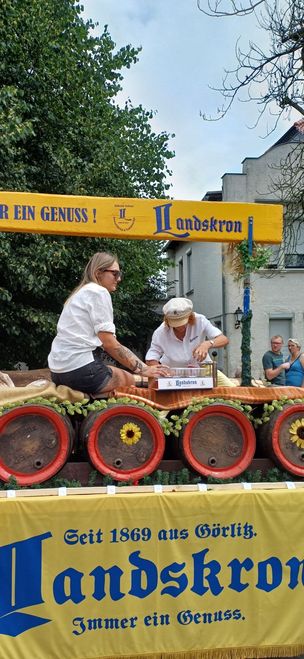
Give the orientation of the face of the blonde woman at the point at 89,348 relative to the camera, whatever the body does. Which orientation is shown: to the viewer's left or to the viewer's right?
to the viewer's right

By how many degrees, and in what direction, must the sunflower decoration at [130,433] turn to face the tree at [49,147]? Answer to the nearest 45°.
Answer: approximately 180°

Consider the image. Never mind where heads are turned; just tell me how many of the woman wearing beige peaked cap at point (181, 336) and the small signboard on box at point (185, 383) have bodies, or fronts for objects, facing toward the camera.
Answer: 2

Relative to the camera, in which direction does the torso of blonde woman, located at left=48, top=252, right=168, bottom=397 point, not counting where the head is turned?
to the viewer's right

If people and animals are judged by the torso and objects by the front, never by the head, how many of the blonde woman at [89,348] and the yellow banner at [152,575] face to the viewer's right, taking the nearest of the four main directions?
1

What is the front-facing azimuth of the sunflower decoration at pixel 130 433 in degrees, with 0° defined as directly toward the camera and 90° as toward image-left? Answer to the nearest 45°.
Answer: approximately 0°
